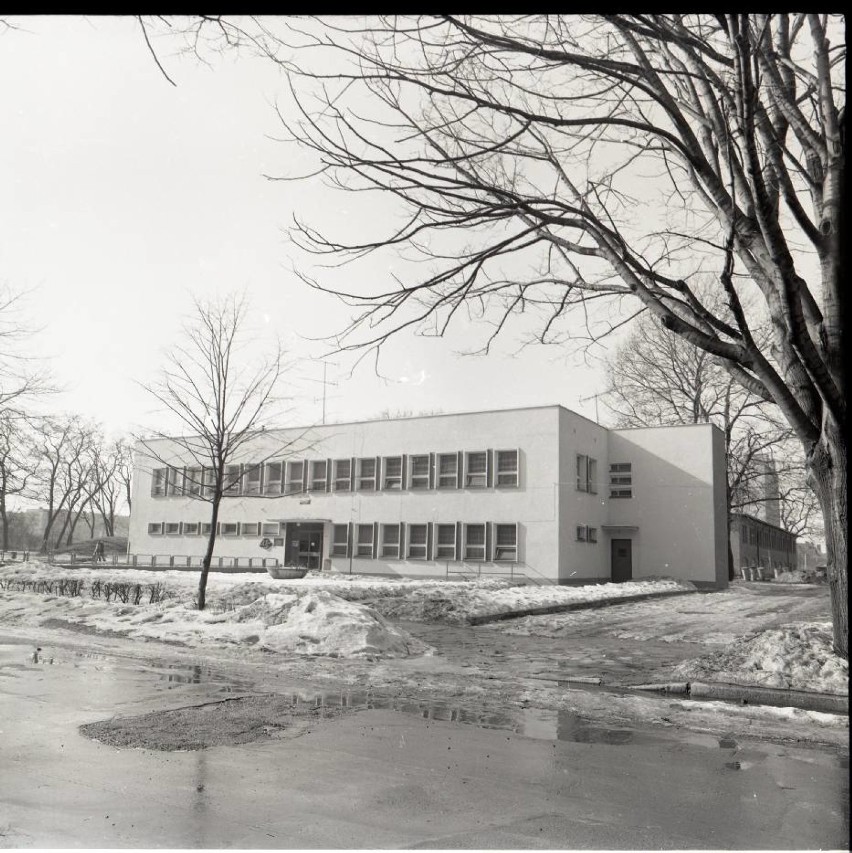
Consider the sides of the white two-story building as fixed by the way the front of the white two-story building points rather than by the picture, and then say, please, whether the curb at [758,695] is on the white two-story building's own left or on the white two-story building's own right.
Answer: on the white two-story building's own left

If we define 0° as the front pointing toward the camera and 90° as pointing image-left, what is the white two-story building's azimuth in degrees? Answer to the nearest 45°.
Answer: approximately 45°

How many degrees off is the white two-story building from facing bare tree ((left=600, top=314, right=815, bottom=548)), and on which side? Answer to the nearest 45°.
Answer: approximately 180°
